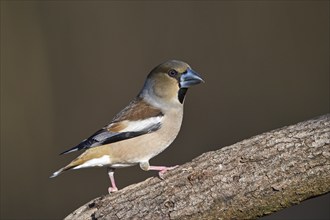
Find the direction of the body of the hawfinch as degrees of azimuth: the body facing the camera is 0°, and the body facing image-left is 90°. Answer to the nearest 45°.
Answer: approximately 270°
